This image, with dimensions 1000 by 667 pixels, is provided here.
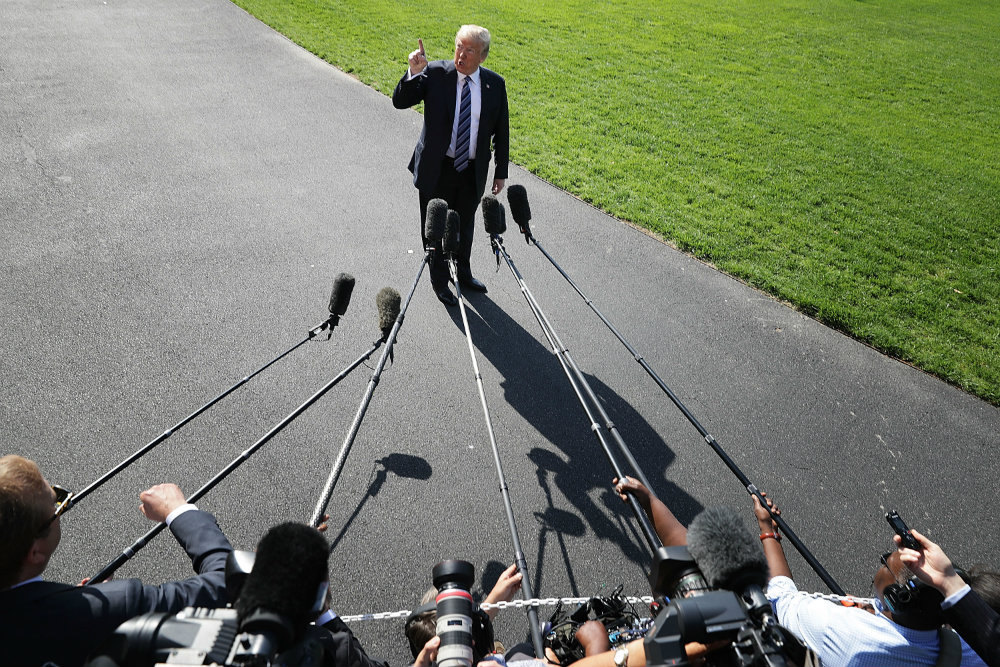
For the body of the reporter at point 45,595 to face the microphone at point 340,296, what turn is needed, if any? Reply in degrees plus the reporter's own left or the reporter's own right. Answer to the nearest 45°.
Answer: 0° — they already face it

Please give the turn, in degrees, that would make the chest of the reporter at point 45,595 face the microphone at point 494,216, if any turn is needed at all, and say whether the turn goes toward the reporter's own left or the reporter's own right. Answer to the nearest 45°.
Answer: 0° — they already face it

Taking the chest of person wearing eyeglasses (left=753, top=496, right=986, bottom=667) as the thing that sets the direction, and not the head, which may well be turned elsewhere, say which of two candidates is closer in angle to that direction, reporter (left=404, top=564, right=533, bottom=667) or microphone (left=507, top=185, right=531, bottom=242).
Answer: the microphone

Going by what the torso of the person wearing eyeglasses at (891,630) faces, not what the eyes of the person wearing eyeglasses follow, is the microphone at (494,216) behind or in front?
in front

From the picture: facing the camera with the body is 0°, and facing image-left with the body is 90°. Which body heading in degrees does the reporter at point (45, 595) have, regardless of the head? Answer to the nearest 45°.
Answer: approximately 225°

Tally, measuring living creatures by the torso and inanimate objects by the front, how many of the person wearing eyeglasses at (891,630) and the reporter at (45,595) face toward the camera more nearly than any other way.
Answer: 0

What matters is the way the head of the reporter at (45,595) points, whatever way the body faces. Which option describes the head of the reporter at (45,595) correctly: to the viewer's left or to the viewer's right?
to the viewer's right
